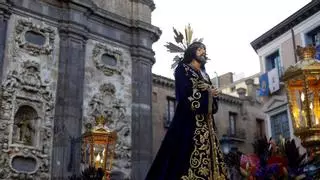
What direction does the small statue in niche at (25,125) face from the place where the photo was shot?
facing the viewer

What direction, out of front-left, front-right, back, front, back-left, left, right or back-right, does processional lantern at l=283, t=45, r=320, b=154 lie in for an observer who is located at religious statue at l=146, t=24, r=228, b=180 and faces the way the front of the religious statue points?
front-left

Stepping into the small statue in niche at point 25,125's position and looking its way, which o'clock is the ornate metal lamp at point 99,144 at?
The ornate metal lamp is roughly at 11 o'clock from the small statue in niche.

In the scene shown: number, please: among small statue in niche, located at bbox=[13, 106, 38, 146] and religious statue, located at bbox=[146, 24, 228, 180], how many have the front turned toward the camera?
1

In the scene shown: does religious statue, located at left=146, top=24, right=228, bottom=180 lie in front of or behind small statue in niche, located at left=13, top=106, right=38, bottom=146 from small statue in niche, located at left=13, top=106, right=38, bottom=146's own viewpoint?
in front

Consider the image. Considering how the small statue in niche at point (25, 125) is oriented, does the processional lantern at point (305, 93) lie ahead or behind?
ahead
